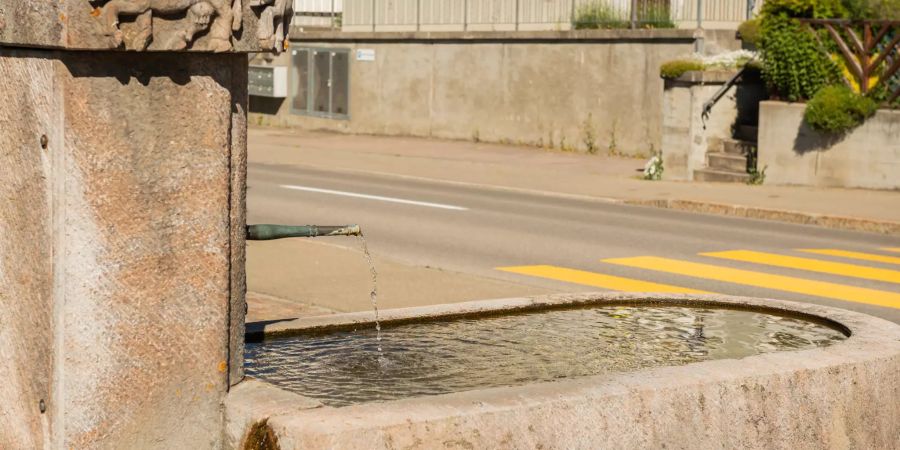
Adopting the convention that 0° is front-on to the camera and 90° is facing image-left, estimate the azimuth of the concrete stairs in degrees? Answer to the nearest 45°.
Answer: approximately 45°

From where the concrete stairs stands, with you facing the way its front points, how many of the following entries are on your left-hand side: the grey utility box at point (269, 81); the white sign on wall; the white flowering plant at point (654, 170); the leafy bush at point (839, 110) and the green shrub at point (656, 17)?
1

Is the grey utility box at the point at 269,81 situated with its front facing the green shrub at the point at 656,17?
no

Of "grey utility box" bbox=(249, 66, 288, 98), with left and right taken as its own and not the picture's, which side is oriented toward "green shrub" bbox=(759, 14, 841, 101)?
left

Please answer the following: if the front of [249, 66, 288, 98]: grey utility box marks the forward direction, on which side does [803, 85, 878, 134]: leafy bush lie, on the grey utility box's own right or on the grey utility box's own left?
on the grey utility box's own left

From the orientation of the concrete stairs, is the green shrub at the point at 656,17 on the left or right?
on its right

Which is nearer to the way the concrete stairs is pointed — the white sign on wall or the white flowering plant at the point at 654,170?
the white flowering plant

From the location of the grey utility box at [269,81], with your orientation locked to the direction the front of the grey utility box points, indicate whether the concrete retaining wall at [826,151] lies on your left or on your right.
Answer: on your left

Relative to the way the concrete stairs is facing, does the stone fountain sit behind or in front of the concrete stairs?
in front

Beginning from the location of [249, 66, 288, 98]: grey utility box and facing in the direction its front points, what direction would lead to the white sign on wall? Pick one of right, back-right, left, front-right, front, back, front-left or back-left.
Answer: left

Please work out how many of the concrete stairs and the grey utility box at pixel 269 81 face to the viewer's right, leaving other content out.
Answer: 0

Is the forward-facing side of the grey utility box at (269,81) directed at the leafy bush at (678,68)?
no

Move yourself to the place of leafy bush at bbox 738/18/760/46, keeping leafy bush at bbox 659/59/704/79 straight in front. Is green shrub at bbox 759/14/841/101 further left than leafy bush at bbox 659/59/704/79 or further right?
left

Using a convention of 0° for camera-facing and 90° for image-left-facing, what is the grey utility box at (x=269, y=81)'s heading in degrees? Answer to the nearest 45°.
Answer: approximately 45°

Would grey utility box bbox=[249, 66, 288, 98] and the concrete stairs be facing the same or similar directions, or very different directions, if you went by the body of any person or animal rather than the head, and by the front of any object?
same or similar directions

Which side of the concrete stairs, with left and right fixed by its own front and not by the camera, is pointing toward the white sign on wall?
right

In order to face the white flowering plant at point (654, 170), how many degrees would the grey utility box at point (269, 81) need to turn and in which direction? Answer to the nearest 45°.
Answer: approximately 90° to its left

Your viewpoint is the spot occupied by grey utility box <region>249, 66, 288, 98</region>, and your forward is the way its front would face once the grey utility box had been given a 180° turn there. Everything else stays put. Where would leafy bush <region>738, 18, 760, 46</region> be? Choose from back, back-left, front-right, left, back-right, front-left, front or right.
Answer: right
